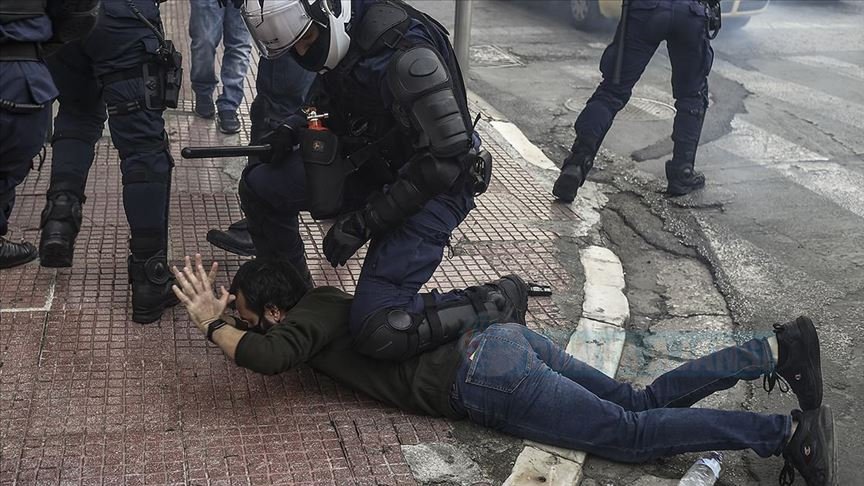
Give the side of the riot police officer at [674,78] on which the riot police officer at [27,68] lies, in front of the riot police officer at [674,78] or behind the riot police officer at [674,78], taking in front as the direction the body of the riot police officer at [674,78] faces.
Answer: behind

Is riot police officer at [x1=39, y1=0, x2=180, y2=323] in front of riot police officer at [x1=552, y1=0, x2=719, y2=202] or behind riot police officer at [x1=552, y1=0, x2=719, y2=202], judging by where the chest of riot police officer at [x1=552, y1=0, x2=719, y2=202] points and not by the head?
behind

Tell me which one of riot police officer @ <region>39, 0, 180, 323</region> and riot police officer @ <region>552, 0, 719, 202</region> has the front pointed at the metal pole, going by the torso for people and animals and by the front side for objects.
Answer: riot police officer @ <region>39, 0, 180, 323</region>

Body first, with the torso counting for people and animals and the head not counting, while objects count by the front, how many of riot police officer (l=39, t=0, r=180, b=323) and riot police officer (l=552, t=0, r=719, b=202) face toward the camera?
0

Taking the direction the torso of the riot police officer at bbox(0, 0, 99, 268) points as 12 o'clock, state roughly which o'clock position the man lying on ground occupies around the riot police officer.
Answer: The man lying on ground is roughly at 1 o'clock from the riot police officer.

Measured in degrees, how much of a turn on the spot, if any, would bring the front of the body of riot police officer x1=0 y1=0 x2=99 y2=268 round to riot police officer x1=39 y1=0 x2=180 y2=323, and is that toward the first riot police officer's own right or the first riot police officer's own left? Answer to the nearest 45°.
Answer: approximately 45° to the first riot police officer's own left

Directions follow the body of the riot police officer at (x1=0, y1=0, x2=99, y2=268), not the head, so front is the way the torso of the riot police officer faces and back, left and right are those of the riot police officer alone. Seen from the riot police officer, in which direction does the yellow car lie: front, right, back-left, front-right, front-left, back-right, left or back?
front-left

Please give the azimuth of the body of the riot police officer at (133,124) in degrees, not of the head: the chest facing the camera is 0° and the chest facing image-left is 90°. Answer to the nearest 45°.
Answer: approximately 225°

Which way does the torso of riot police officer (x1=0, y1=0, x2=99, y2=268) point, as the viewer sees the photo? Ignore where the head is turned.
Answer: to the viewer's right

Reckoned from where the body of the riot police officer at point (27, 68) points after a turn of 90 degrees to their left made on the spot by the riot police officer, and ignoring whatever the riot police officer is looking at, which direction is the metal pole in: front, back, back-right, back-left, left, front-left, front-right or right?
front-right

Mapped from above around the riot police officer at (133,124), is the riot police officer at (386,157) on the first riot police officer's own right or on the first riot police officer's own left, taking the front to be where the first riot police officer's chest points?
on the first riot police officer's own right

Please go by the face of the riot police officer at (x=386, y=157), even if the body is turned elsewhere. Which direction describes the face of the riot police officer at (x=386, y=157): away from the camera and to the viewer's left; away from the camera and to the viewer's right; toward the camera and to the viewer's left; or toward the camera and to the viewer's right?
toward the camera and to the viewer's left

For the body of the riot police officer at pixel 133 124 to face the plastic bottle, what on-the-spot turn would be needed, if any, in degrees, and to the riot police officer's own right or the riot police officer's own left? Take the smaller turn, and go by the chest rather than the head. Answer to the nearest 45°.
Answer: approximately 90° to the riot police officer's own right
